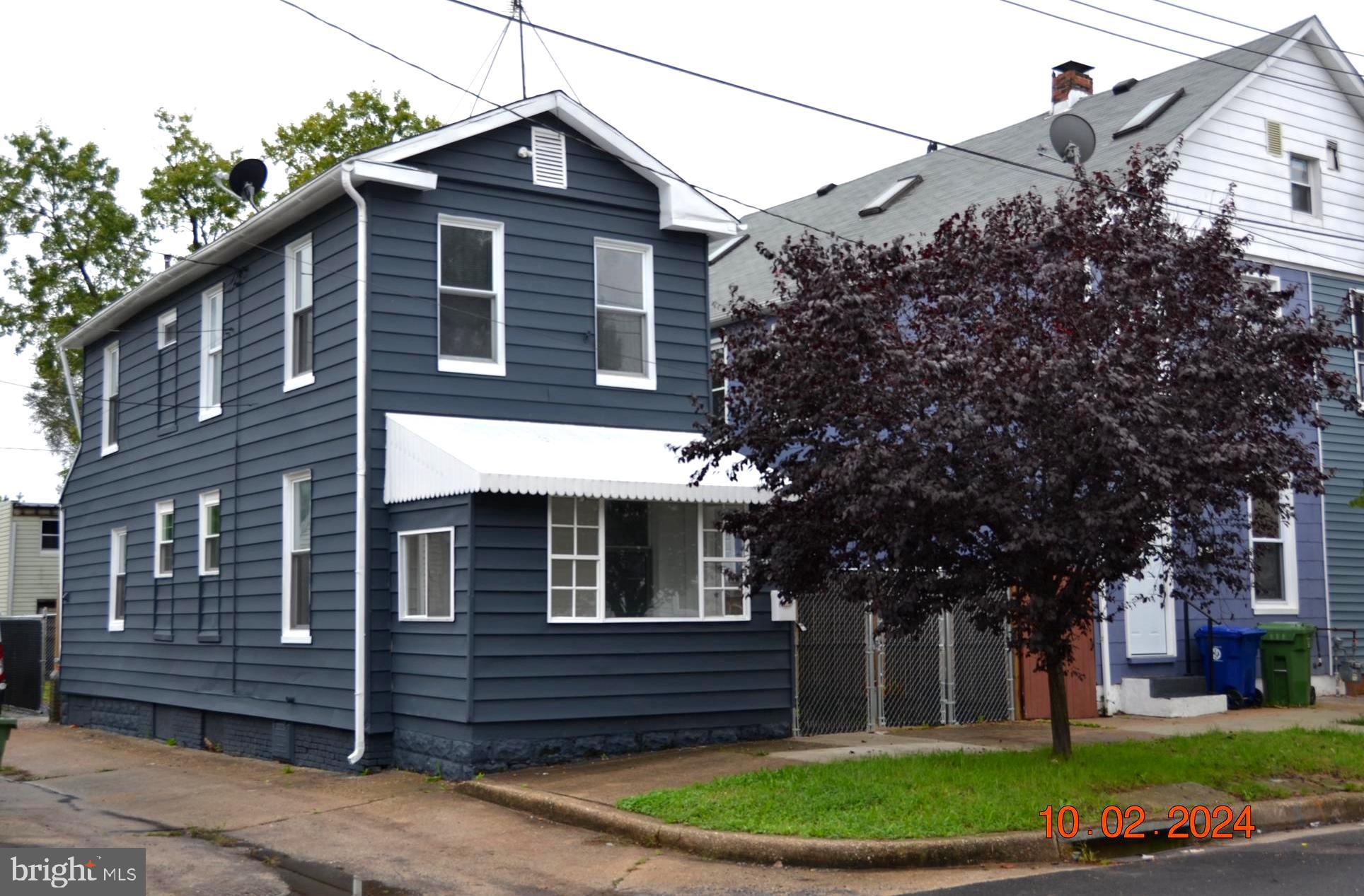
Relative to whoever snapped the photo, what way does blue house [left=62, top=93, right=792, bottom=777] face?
facing the viewer and to the right of the viewer

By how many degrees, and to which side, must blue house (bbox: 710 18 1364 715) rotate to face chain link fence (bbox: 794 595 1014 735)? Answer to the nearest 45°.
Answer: approximately 90° to its right

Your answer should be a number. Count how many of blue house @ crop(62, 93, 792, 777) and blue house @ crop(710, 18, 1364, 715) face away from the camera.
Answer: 0

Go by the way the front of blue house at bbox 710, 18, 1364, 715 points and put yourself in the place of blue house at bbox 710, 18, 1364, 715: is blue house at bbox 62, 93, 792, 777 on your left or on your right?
on your right
